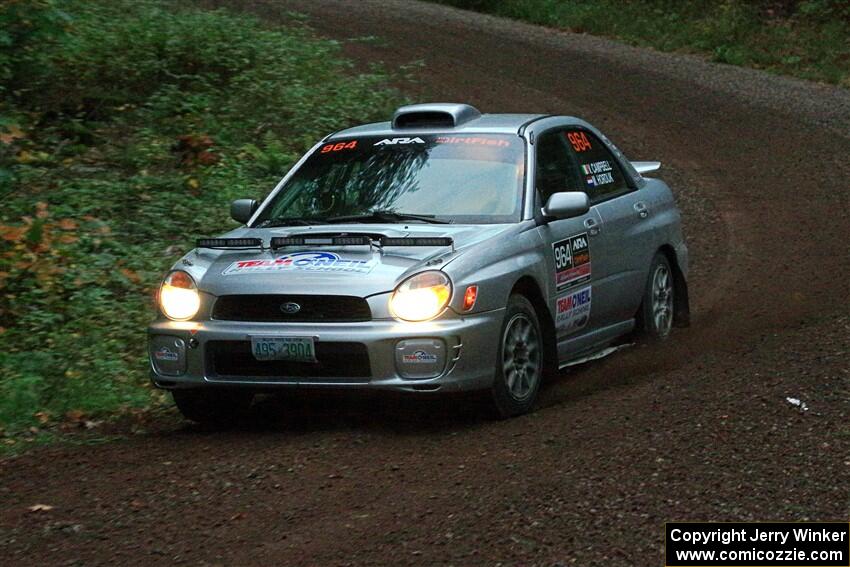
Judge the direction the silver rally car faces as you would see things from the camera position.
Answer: facing the viewer and to the left of the viewer
